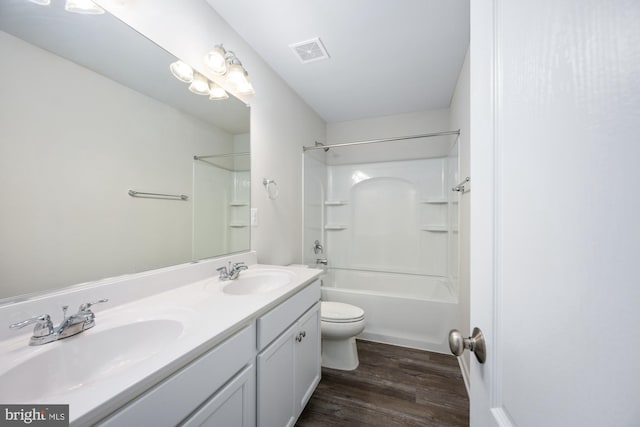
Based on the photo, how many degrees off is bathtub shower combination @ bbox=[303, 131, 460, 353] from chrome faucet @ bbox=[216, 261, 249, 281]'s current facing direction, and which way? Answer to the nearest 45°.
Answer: approximately 90° to its left

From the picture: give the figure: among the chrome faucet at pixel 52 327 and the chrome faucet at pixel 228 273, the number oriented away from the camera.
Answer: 0

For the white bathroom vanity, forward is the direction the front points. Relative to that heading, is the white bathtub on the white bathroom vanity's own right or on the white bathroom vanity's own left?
on the white bathroom vanity's own left

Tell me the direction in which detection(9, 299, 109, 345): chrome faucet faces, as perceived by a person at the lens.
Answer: facing the viewer and to the right of the viewer

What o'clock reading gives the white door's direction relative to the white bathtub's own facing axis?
The white door is roughly at 12 o'clock from the white bathtub.

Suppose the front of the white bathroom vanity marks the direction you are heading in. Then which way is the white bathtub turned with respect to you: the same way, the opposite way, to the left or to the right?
to the right

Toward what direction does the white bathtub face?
toward the camera

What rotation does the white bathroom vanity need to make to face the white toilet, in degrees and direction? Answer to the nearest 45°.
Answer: approximately 90° to its left

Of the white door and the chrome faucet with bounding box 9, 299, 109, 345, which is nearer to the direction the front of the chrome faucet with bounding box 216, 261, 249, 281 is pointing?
the white door

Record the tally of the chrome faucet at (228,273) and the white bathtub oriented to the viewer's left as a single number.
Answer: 0

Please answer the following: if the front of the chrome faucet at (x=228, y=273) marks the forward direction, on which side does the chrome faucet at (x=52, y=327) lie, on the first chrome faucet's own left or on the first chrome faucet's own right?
on the first chrome faucet's own right
